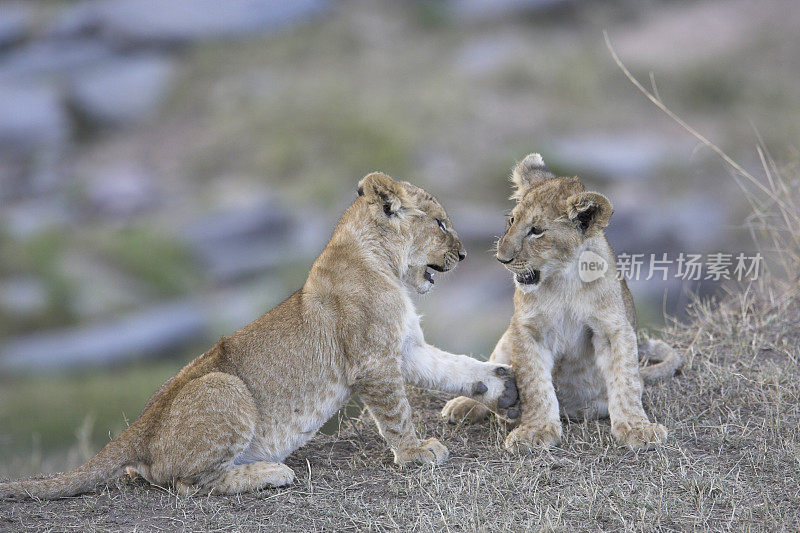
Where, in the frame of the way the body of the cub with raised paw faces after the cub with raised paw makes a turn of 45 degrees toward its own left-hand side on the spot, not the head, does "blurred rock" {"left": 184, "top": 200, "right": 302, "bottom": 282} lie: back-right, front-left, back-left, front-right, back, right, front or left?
front-left

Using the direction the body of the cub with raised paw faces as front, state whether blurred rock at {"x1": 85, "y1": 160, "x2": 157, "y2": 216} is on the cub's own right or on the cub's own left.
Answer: on the cub's own left

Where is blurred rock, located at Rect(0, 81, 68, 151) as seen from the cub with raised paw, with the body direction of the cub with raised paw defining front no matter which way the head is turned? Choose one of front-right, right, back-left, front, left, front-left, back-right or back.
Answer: left

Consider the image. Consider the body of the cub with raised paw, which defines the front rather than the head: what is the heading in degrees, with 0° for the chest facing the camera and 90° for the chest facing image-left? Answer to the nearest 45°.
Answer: approximately 270°

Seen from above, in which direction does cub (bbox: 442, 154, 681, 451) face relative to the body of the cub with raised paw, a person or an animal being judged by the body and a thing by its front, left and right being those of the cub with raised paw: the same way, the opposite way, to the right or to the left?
to the right

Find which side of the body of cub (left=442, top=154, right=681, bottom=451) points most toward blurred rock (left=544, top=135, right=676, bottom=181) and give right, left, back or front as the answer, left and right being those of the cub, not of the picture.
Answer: back

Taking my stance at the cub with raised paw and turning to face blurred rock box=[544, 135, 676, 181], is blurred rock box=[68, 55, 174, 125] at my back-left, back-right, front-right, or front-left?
front-left

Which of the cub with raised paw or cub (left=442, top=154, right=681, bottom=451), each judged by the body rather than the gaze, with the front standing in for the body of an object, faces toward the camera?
the cub

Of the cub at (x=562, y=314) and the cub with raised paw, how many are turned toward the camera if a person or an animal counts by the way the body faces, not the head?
1

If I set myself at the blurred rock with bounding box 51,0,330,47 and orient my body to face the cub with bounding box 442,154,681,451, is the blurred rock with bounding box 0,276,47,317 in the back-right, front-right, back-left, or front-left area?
front-right

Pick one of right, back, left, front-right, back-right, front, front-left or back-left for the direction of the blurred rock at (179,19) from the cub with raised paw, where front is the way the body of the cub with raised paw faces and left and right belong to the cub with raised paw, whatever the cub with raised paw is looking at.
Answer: left

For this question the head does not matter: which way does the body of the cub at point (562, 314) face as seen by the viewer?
toward the camera

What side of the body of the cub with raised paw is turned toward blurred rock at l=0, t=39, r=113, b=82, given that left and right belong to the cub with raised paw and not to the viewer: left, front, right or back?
left
